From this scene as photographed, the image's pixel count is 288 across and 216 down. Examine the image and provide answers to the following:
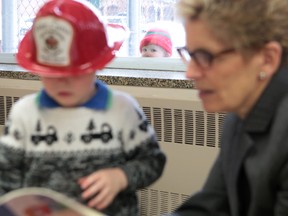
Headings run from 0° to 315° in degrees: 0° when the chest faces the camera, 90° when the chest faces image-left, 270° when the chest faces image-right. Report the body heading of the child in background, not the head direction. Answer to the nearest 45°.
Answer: approximately 45°

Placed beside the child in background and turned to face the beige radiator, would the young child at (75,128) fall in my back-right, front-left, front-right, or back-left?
front-right

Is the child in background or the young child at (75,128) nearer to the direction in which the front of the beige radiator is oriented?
the young child

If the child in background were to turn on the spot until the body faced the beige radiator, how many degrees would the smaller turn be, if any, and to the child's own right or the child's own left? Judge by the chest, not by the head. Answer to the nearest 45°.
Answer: approximately 45° to the child's own left

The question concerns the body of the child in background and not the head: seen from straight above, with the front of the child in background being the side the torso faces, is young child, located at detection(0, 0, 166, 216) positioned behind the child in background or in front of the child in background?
in front

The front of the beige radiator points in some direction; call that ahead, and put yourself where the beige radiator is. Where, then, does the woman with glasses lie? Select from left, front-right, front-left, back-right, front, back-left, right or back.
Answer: front

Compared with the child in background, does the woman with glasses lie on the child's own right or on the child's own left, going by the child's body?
on the child's own left

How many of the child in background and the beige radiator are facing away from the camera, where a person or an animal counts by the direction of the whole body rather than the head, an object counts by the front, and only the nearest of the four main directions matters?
0

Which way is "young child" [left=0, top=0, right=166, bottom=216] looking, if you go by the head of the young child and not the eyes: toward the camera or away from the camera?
toward the camera

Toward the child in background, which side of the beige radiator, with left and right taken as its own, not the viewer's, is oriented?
back

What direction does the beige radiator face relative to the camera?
toward the camera
